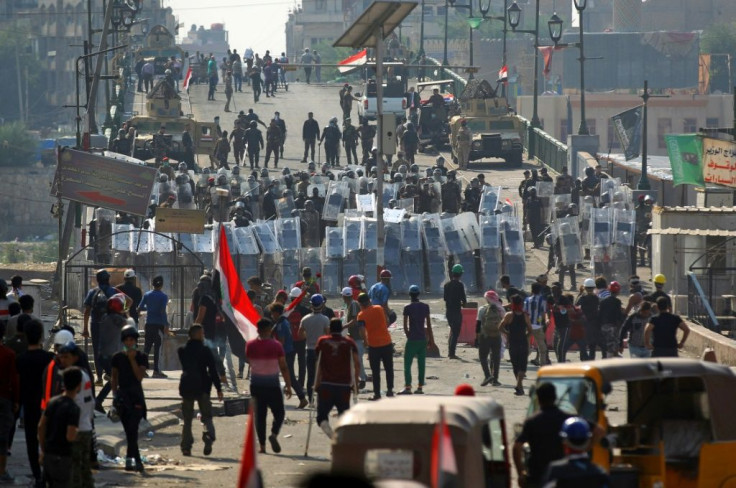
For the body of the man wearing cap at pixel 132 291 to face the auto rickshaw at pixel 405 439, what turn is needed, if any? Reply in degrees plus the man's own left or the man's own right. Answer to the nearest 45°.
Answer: approximately 180°

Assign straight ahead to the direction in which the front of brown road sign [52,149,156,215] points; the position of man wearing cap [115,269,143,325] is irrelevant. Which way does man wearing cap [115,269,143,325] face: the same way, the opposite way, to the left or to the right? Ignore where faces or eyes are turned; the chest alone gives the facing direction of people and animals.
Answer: the opposite way

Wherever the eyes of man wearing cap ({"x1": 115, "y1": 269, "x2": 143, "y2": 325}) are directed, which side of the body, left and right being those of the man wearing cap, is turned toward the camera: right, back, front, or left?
back

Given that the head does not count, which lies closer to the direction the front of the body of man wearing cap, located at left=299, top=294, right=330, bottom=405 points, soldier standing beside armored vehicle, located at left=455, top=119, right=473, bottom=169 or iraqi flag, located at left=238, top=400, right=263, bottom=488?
the soldier standing beside armored vehicle

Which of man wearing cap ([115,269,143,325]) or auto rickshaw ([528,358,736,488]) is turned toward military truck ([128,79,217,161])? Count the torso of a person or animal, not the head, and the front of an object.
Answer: the man wearing cap

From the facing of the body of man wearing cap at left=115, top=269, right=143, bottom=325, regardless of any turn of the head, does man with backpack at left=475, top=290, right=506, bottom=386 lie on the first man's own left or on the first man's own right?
on the first man's own right

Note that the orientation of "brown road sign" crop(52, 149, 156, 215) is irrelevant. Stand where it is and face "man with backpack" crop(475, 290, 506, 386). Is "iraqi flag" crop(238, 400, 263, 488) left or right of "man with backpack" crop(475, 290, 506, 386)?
right

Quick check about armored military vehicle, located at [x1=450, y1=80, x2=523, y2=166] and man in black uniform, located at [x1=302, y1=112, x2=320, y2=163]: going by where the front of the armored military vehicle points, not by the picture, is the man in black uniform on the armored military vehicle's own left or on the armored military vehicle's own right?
on the armored military vehicle's own right

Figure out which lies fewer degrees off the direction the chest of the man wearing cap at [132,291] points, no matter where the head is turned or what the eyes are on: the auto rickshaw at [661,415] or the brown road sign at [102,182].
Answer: the brown road sign

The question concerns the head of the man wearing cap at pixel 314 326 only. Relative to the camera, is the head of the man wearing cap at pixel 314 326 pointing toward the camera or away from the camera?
away from the camera

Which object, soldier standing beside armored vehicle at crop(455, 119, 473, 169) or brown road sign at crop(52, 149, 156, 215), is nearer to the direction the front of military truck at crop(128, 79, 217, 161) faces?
the brown road sign

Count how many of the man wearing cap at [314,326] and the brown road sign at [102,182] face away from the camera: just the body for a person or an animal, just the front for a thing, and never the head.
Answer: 1

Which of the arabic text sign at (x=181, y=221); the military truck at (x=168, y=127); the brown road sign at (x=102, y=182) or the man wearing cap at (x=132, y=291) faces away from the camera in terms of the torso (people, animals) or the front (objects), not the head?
the man wearing cap
